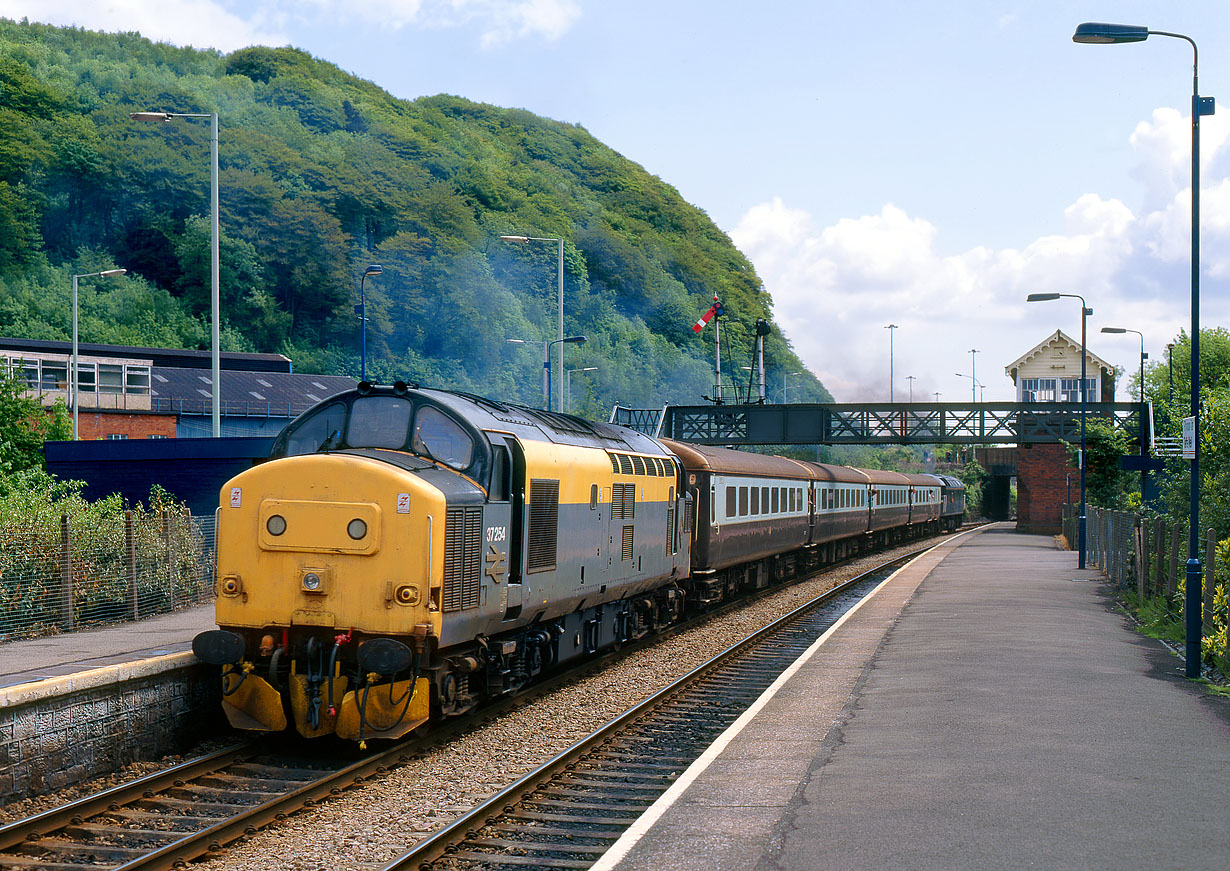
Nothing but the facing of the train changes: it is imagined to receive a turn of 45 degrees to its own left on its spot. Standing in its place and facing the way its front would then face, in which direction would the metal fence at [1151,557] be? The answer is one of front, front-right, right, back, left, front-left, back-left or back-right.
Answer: back-left

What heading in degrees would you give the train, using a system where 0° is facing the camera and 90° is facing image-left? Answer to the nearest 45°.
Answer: approximately 45°

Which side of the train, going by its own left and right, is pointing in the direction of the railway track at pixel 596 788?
left

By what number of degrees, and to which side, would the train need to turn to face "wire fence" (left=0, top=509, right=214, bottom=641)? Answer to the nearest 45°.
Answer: approximately 90° to its right
